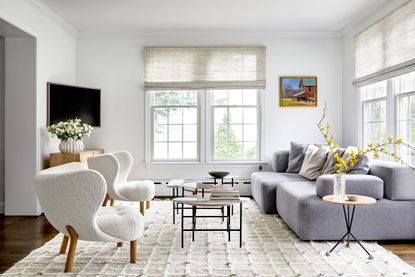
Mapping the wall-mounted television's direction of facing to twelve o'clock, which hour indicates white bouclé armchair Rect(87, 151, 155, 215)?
The white bouclé armchair is roughly at 1 o'clock from the wall-mounted television.

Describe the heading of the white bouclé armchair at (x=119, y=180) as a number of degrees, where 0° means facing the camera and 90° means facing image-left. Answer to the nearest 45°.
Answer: approximately 270°

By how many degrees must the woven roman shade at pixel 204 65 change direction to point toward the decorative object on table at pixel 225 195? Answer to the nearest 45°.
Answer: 0° — it already faces it

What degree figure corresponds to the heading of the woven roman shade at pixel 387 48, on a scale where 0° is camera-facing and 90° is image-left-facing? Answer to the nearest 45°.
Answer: approximately 45°

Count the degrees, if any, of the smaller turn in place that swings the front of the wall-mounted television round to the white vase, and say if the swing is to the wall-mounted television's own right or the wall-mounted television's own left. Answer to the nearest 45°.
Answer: approximately 45° to the wall-mounted television's own right
